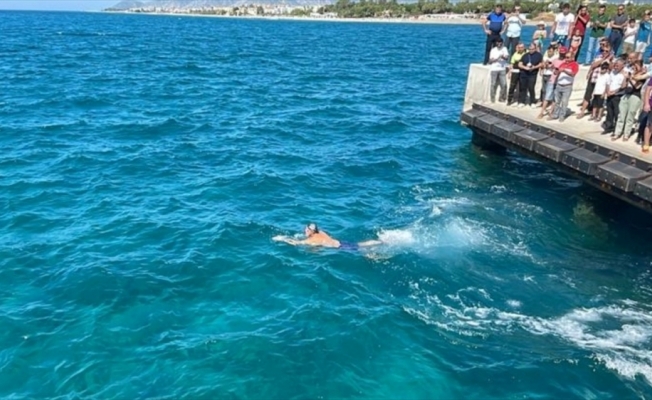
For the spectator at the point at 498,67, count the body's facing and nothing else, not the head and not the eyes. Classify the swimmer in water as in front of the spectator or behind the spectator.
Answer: in front

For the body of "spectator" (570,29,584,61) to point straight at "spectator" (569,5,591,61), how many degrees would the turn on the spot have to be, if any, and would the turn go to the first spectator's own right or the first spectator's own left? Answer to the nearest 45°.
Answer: approximately 135° to the first spectator's own right

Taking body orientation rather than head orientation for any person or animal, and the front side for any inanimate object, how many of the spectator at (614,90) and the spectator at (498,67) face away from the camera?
0

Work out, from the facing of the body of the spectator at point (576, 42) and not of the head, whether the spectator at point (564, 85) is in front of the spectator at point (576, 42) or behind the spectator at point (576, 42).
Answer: in front

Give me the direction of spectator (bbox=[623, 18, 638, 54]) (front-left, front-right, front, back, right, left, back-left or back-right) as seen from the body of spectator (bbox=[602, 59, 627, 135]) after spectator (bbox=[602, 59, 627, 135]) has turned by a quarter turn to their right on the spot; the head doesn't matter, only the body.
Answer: front-right

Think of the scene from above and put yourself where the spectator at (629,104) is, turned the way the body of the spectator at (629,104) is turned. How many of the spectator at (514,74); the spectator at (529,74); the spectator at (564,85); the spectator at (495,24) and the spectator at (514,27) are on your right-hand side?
5

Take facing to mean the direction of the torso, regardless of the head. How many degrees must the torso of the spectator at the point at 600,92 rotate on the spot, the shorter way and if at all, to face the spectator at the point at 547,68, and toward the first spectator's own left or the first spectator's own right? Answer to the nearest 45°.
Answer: approximately 90° to the first spectator's own right

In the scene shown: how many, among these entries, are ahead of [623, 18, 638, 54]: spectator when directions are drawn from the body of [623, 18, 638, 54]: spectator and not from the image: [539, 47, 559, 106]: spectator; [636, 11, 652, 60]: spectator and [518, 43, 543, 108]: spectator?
2

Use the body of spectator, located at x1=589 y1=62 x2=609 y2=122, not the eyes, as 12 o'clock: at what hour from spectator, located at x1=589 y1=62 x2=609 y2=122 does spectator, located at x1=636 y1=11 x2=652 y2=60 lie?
spectator, located at x1=636 y1=11 x2=652 y2=60 is roughly at 5 o'clock from spectator, located at x1=589 y1=62 x2=609 y2=122.

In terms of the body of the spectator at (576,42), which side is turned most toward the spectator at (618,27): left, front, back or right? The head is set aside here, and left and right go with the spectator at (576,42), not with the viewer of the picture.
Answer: left

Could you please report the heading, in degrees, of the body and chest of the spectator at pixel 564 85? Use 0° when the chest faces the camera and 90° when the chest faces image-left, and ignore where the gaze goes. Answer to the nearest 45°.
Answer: approximately 45°
